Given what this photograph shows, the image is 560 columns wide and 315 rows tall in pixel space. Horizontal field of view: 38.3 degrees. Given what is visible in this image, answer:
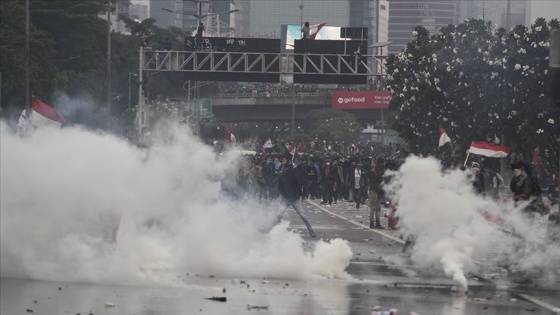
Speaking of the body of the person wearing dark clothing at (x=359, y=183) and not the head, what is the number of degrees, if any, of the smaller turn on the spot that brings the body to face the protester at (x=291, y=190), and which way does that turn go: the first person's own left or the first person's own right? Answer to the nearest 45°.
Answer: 0° — they already face them

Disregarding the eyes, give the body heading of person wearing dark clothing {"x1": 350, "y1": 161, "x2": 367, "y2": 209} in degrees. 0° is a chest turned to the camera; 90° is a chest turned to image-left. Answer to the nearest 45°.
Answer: approximately 0°

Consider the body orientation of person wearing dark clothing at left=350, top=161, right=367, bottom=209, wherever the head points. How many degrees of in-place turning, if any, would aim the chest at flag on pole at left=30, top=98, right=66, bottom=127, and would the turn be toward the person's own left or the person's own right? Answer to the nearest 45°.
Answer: approximately 45° to the person's own right

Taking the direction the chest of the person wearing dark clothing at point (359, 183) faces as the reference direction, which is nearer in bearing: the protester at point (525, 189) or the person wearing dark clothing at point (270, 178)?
the protester

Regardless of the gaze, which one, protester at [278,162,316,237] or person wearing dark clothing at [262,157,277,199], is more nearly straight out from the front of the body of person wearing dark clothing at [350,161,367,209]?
the protester
